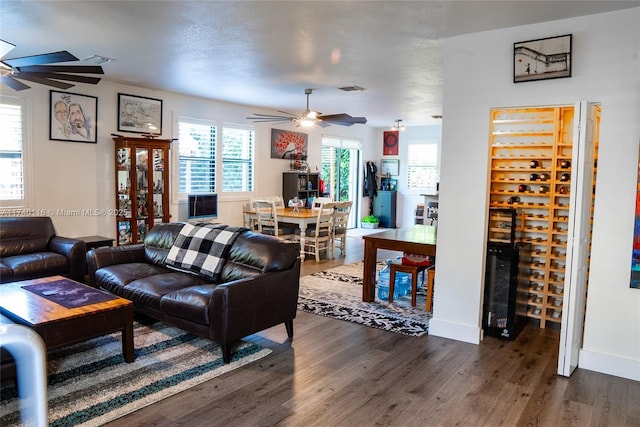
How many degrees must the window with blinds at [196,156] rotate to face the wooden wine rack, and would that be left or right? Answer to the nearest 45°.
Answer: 0° — it already faces it

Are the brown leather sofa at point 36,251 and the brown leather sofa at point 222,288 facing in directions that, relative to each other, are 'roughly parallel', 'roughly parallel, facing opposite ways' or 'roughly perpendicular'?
roughly perpendicular

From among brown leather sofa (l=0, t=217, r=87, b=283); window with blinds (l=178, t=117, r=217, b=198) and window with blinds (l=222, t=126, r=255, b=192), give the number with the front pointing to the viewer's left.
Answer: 0

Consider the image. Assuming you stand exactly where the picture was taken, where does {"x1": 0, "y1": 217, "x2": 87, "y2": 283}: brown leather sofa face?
facing the viewer and to the right of the viewer

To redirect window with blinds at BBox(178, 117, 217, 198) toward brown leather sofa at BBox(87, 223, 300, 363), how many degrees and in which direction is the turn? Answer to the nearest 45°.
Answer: approximately 45° to its right

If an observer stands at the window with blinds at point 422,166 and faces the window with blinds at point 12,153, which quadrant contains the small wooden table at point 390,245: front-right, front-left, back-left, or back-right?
front-left

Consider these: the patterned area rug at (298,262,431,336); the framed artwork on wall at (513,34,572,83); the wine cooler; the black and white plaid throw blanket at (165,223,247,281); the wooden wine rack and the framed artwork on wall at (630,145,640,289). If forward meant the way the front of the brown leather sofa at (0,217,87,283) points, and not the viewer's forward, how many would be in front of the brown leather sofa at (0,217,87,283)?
6

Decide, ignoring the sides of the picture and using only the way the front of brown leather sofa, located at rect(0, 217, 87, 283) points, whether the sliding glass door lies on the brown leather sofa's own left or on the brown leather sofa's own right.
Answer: on the brown leather sofa's own left

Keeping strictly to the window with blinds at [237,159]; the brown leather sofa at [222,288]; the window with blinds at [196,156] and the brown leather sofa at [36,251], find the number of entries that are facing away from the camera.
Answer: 0

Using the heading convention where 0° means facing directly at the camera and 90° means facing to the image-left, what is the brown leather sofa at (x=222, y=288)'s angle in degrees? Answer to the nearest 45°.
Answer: approximately 45°

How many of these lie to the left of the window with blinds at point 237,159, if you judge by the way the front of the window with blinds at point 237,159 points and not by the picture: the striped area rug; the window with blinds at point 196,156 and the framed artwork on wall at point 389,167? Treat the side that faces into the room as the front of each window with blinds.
1

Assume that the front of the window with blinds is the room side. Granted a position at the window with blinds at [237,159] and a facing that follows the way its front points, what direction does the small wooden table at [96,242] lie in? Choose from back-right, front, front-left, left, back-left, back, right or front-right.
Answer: right

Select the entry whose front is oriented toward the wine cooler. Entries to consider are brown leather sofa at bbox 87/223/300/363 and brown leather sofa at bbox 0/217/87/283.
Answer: brown leather sofa at bbox 0/217/87/283

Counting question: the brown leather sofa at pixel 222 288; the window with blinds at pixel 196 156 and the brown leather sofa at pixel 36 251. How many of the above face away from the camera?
0

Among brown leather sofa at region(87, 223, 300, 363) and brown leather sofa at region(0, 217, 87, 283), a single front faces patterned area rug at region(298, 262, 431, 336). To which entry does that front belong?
brown leather sofa at region(0, 217, 87, 283)
